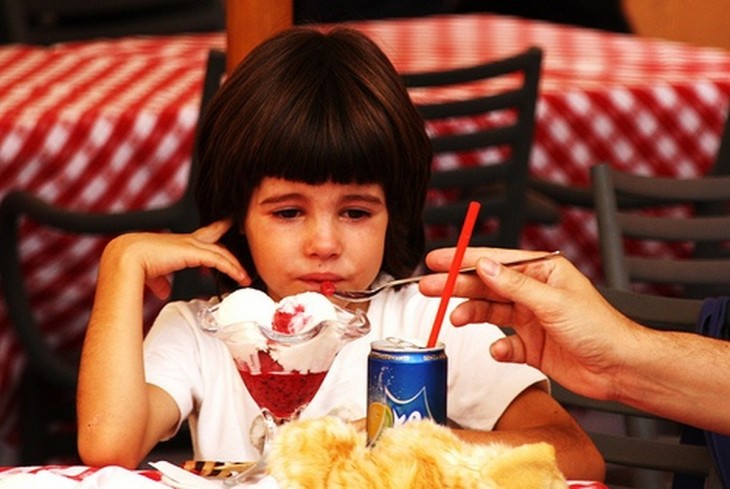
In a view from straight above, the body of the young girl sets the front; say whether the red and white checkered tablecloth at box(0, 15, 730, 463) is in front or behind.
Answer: behind

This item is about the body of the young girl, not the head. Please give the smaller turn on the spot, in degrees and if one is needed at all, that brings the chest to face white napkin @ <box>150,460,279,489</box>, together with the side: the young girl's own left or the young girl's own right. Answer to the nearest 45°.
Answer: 0° — they already face it

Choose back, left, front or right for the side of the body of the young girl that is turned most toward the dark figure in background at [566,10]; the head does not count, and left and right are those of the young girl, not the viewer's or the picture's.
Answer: back

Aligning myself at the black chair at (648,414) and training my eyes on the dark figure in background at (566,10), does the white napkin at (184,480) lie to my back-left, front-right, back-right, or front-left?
back-left

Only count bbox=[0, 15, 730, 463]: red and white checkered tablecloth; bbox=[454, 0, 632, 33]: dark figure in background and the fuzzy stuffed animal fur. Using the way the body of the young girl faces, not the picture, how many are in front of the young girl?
1

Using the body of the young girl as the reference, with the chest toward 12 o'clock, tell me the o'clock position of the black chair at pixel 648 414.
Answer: The black chair is roughly at 9 o'clock from the young girl.

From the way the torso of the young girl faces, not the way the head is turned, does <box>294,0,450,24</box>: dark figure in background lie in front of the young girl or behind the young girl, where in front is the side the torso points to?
behind

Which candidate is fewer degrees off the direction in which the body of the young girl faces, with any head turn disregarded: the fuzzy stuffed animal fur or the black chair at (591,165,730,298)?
the fuzzy stuffed animal fur

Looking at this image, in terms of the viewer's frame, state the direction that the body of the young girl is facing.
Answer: toward the camera

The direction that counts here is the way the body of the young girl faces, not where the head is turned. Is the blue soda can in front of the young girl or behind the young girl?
in front
